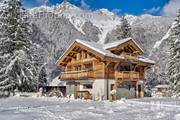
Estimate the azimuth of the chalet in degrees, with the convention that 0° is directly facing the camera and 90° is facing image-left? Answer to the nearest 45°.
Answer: approximately 45°

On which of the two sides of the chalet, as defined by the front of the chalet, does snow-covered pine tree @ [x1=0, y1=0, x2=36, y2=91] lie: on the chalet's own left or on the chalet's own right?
on the chalet's own right
